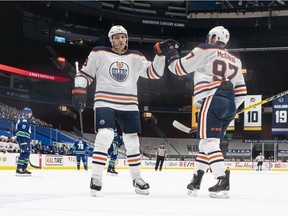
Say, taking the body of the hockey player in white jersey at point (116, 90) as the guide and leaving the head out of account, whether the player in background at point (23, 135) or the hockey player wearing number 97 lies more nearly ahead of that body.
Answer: the hockey player wearing number 97

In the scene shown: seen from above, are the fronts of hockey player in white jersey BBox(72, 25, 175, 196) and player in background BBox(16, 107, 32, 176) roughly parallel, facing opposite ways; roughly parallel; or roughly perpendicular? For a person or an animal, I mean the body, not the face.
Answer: roughly perpendicular

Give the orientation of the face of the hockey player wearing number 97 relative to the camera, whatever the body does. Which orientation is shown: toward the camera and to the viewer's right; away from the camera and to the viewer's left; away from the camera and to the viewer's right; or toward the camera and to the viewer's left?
away from the camera and to the viewer's left

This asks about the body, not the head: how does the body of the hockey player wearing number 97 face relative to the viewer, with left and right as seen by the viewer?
facing away from the viewer and to the left of the viewer

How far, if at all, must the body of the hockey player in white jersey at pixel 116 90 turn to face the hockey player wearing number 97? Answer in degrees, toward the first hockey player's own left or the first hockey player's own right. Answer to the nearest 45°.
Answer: approximately 90° to the first hockey player's own left

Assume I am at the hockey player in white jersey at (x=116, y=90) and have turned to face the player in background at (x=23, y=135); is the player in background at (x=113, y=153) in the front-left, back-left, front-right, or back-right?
front-right

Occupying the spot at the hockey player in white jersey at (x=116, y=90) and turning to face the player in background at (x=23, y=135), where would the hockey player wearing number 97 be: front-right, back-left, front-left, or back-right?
back-right

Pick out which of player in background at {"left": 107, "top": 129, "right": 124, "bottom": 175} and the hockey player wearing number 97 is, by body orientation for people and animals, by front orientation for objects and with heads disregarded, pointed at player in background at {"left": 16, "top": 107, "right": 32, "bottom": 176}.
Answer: the hockey player wearing number 97

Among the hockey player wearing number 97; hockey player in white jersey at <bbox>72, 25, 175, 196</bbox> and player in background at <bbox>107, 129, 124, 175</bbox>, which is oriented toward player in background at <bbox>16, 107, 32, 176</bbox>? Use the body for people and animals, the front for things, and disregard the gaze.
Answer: the hockey player wearing number 97

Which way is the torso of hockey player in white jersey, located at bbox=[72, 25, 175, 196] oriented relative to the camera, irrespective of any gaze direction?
toward the camera

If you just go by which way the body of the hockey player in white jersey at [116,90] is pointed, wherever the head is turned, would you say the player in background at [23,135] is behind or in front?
behind

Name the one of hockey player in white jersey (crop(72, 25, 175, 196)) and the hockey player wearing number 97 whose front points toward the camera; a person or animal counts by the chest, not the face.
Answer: the hockey player in white jersey
